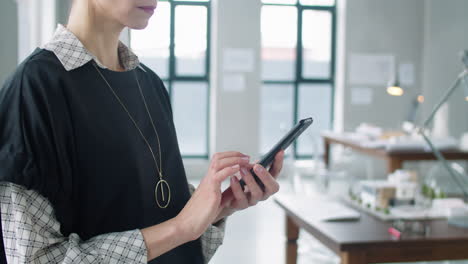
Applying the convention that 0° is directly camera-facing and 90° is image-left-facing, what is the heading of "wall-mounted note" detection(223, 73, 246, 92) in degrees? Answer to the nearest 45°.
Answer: approximately 0°

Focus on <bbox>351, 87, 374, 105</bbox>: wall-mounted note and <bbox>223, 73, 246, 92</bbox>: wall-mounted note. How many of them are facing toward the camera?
2

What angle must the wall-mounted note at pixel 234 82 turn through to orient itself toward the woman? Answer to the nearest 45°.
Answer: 0° — it already faces them

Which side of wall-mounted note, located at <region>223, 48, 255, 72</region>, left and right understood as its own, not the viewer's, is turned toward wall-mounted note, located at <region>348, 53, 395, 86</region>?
left

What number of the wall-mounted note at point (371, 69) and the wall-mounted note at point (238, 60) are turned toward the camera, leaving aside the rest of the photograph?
2

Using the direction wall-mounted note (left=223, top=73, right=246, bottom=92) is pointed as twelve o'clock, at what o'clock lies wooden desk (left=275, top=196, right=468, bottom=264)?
The wooden desk is roughly at 12 o'clock from the wall-mounted note.

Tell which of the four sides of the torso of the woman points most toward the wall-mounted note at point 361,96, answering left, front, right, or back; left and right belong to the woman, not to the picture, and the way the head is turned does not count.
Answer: left

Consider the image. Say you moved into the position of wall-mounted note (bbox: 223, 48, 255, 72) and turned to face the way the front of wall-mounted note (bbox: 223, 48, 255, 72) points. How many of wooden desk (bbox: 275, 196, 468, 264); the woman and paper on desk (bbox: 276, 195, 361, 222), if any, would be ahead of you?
3

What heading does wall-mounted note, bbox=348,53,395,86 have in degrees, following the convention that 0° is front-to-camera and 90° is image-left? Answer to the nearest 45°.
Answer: approximately 0°

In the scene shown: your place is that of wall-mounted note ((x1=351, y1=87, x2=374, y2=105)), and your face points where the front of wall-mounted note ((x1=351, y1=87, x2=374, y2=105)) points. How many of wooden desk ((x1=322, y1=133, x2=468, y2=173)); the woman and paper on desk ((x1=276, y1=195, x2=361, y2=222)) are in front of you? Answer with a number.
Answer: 3
